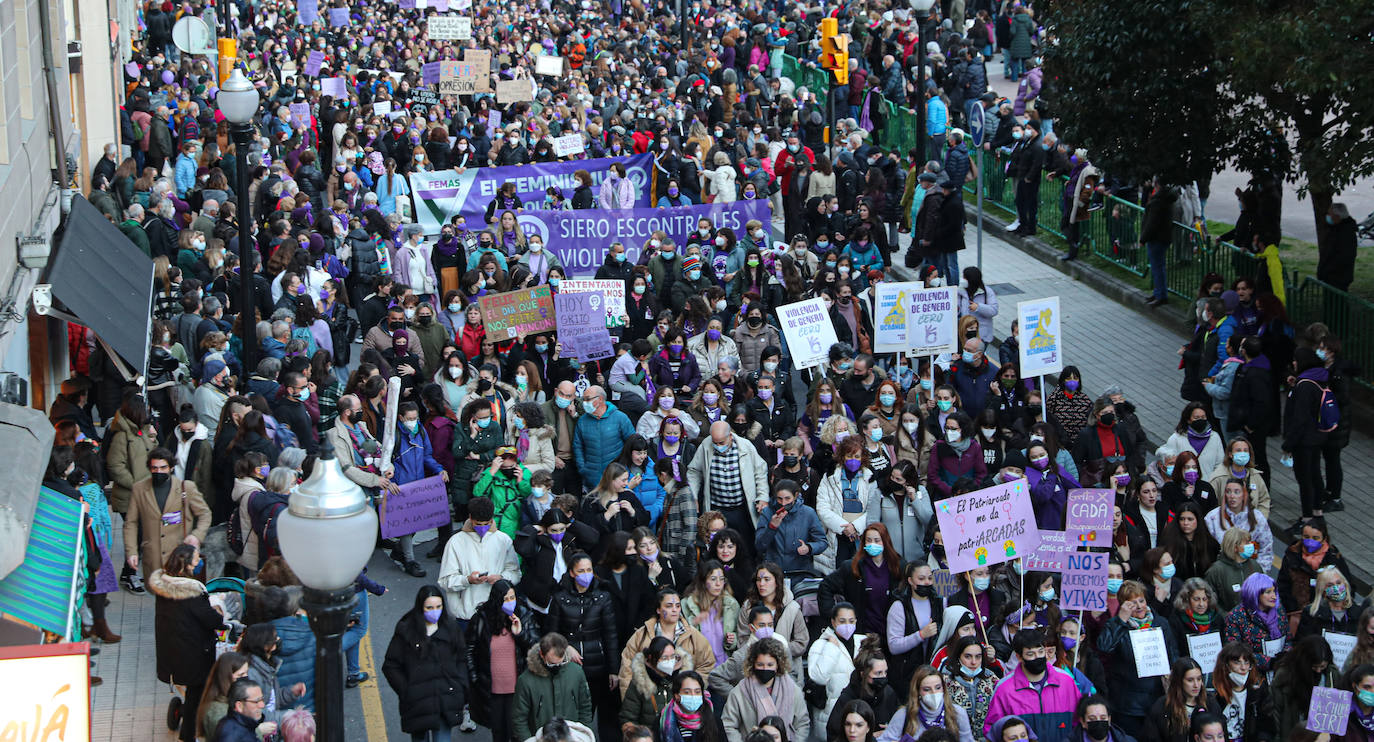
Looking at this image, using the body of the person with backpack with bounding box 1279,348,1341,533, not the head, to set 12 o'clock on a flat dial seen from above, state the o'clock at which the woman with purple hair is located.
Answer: The woman with purple hair is roughly at 9 o'clock from the person with backpack.

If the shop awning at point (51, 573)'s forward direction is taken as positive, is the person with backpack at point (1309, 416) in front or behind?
in front

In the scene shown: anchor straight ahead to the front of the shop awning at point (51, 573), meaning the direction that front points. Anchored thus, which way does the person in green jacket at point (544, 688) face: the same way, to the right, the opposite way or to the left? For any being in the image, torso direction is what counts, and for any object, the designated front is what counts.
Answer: to the right

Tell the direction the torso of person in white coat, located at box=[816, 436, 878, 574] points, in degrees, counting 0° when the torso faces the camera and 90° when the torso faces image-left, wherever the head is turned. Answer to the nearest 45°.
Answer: approximately 0°

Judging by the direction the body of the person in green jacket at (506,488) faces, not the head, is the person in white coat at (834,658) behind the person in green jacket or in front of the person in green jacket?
in front

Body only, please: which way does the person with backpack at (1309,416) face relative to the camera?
to the viewer's left

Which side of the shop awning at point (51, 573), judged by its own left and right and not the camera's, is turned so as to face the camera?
right

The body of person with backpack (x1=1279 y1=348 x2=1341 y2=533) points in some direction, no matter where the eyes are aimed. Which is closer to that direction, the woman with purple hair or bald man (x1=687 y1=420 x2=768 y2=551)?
the bald man

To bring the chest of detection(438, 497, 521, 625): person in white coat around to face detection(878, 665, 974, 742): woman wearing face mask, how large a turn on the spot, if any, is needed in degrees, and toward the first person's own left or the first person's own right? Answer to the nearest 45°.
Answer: approximately 45° to the first person's own left

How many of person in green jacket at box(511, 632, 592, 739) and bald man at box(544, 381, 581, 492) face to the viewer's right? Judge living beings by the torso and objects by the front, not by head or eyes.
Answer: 0
